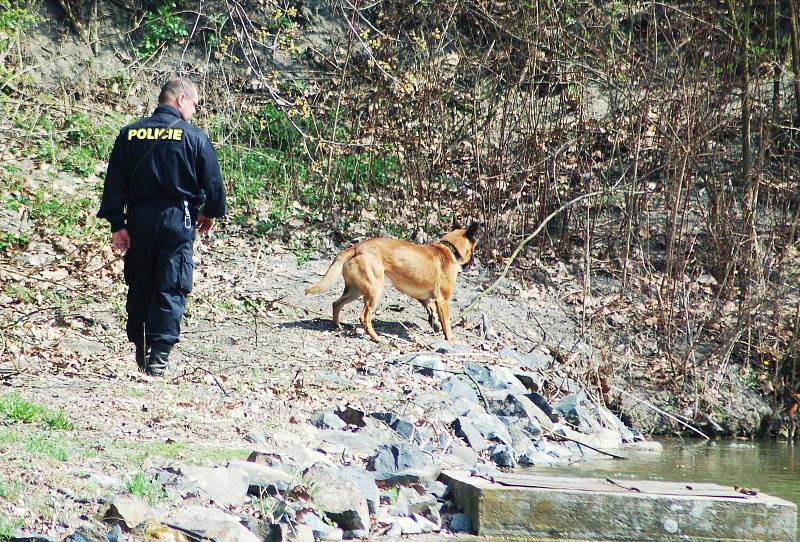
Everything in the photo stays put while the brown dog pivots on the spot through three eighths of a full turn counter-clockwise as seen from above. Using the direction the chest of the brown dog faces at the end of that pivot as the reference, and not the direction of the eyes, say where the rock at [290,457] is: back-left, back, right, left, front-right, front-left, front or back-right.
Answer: back-left

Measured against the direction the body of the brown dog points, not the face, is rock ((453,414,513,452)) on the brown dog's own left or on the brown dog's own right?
on the brown dog's own right

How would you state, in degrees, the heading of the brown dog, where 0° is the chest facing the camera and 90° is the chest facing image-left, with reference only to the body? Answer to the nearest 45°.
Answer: approximately 270°

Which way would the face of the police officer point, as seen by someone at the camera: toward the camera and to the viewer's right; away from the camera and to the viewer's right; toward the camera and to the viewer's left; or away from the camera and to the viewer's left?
away from the camera and to the viewer's right

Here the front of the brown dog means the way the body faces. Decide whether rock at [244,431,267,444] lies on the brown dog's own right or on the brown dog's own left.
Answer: on the brown dog's own right

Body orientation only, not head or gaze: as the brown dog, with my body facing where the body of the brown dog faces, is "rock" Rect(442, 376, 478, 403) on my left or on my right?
on my right

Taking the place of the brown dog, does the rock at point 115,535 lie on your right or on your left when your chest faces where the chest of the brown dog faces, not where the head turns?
on your right

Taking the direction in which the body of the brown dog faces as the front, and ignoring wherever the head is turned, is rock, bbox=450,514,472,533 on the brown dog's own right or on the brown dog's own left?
on the brown dog's own right

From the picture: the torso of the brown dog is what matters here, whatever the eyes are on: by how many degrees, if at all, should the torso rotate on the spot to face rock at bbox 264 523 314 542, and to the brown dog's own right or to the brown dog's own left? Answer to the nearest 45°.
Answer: approximately 90° to the brown dog's own right
